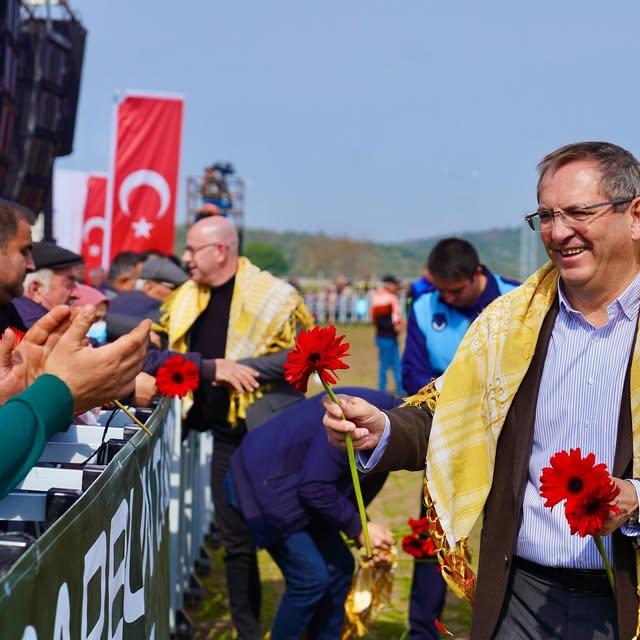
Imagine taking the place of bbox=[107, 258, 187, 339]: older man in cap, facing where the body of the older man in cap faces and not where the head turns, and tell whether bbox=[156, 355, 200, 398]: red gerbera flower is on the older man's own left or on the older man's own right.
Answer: on the older man's own right

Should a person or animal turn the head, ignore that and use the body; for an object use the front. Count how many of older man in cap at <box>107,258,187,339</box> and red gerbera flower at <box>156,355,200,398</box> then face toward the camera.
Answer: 1

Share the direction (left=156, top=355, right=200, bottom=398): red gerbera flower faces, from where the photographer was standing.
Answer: facing the viewer

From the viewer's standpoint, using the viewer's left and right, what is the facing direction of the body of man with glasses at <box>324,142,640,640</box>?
facing the viewer and to the left of the viewer

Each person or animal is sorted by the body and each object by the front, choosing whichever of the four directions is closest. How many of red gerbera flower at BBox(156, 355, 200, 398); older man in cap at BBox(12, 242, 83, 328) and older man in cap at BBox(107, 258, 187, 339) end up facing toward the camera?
1

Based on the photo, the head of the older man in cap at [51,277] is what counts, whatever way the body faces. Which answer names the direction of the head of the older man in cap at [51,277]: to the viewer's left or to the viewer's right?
to the viewer's right

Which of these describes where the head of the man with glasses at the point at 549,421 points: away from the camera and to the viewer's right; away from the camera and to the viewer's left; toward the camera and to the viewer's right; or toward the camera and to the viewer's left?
toward the camera and to the viewer's left

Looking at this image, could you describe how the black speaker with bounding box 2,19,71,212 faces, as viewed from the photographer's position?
facing the viewer and to the right of the viewer

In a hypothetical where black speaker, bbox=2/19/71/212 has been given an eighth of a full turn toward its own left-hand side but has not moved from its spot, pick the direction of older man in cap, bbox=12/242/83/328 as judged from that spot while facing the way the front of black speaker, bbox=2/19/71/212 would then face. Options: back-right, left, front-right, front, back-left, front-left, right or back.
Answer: right

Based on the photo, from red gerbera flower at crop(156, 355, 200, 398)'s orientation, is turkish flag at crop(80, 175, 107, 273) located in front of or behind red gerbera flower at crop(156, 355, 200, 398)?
behind

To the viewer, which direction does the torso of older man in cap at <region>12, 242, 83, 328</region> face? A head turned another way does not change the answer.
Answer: to the viewer's right

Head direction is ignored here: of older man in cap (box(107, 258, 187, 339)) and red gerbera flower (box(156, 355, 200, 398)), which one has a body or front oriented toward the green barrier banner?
the red gerbera flower

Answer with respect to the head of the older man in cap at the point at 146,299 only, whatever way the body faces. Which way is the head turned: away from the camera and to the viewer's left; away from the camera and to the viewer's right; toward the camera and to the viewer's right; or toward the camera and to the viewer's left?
toward the camera and to the viewer's right

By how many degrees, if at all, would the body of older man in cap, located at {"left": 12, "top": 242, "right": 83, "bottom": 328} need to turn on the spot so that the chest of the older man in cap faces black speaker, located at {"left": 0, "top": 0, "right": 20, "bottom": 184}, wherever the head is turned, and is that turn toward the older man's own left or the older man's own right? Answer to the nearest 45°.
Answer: approximately 90° to the older man's own left

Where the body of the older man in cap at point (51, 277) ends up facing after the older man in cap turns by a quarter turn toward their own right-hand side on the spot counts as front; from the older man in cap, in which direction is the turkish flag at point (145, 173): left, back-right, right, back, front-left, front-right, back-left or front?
back

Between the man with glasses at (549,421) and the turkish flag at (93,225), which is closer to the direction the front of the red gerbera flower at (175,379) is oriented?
the man with glasses
